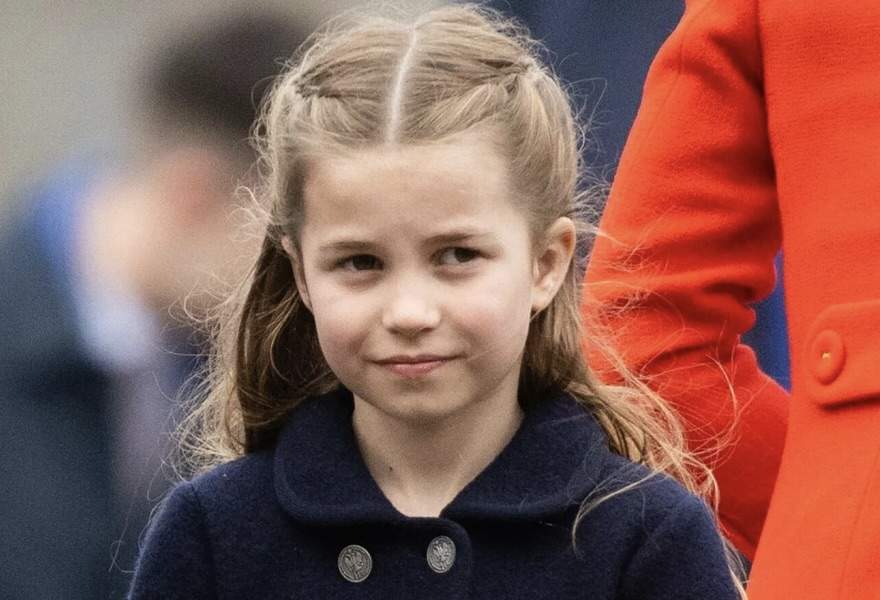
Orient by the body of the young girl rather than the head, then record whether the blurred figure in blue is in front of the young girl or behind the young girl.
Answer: behind

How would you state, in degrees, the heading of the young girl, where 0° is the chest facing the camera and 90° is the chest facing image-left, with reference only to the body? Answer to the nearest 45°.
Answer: approximately 0°
